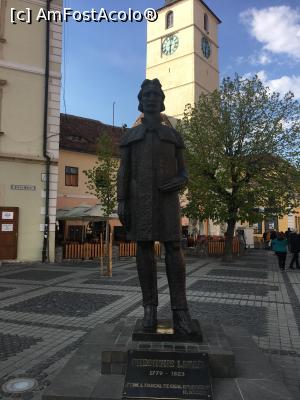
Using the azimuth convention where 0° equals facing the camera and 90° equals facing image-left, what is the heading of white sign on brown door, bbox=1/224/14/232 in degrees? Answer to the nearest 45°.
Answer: approximately 0°

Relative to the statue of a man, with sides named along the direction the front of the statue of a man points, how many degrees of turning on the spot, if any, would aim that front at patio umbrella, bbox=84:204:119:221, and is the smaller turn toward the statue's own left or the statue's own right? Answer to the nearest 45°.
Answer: approximately 180°

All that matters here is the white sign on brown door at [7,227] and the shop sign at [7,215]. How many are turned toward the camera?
2

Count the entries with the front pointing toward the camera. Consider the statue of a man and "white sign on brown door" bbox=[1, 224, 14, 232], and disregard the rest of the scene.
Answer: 2

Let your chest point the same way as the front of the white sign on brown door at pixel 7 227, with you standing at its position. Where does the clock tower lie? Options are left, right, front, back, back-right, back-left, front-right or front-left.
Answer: back-left

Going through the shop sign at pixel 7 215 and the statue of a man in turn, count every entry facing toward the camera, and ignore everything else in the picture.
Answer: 2
